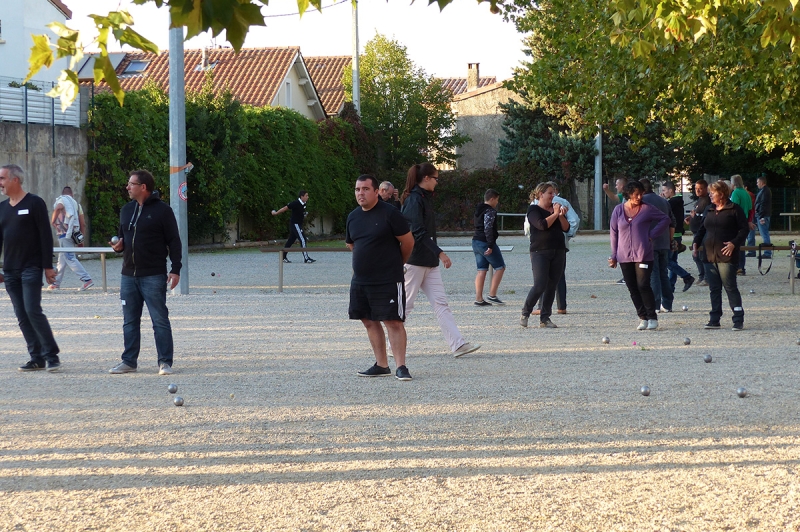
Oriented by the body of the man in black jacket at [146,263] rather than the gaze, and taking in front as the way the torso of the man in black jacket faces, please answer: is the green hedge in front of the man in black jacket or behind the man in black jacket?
behind

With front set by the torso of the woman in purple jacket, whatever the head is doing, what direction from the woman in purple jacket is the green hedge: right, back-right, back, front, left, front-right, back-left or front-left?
back-right

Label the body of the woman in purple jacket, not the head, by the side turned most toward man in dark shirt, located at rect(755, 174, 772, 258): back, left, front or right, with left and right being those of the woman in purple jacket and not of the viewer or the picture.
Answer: back

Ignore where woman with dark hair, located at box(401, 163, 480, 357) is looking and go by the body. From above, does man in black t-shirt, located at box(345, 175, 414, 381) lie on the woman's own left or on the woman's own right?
on the woman's own right

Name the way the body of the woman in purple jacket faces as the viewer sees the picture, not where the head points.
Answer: toward the camera

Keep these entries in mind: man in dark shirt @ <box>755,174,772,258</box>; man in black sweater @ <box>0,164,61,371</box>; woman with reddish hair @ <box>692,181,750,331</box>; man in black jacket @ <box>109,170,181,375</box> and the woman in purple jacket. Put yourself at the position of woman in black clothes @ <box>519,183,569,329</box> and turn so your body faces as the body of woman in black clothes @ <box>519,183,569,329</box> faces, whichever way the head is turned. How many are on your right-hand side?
2

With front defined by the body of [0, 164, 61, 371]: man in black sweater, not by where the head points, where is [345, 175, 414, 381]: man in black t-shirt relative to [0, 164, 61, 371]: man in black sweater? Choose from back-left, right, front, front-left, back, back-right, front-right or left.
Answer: left

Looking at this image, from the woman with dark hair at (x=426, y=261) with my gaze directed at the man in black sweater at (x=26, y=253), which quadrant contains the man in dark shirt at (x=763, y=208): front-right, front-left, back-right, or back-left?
back-right

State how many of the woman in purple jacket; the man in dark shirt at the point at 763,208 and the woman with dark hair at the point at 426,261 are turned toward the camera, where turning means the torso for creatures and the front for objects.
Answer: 1

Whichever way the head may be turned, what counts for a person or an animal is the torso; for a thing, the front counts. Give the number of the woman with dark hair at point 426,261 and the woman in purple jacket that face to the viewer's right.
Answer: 1

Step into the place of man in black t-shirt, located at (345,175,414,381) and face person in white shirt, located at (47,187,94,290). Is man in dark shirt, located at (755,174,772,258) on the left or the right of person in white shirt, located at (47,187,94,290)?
right

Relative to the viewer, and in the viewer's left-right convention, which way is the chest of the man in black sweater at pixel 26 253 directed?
facing the viewer and to the left of the viewer

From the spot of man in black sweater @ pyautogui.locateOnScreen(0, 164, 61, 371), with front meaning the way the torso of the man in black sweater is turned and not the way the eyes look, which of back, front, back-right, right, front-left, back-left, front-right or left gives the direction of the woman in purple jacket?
back-left

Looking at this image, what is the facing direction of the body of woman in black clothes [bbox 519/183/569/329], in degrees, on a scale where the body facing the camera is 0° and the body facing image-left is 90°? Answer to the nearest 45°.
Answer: approximately 315°
